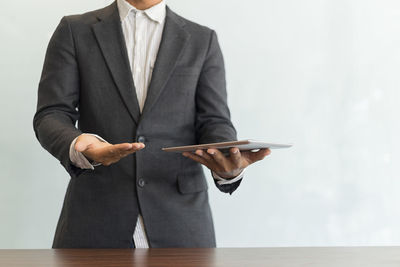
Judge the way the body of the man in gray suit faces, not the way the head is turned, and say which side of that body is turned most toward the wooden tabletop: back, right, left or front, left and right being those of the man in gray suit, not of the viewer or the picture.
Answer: front

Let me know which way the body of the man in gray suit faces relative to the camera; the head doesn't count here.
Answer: toward the camera
